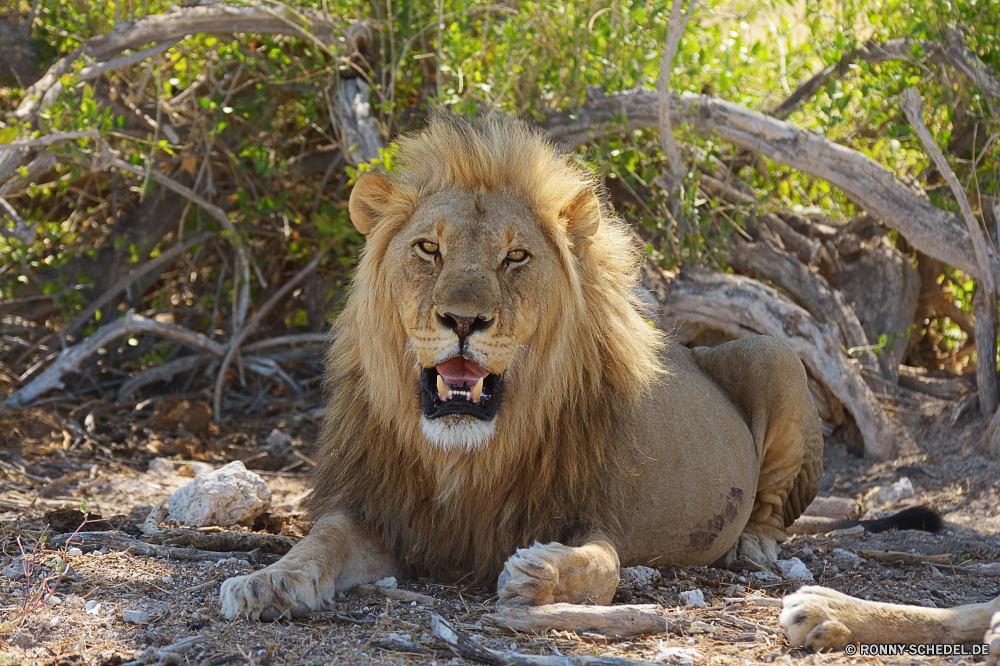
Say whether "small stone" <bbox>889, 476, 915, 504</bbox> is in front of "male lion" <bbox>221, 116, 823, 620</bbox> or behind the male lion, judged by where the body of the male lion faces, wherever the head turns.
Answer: behind

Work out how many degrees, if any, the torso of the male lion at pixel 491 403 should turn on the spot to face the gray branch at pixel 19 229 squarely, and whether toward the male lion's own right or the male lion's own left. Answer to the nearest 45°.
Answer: approximately 90° to the male lion's own right

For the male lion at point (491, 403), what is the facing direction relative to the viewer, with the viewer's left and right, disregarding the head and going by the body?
facing the viewer and to the left of the viewer

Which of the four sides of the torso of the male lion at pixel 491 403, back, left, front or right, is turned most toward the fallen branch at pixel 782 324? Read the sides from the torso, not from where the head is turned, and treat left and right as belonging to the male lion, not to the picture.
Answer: back

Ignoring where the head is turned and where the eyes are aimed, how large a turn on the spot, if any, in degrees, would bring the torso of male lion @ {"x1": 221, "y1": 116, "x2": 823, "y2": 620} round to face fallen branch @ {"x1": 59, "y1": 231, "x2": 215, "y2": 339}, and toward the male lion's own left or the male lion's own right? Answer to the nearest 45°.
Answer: approximately 90° to the male lion's own right

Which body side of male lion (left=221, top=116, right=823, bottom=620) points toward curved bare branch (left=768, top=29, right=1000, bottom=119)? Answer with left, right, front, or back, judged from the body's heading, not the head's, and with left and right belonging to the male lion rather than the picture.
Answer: back

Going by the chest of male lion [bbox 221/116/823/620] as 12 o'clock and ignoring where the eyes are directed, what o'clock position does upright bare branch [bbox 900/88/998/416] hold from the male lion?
The upright bare branch is roughly at 6 o'clock from the male lion.

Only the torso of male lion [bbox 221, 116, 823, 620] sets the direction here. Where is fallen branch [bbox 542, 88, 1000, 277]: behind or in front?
behind

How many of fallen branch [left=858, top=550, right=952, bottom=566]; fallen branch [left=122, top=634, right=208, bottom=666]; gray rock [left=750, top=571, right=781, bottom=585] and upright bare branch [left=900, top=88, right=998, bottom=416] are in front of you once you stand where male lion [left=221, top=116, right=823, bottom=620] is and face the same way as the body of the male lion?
1

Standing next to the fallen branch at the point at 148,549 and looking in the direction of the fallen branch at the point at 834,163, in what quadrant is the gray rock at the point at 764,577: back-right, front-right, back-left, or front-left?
front-right

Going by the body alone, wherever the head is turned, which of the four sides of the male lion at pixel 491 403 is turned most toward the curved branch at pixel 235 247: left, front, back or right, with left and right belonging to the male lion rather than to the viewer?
right

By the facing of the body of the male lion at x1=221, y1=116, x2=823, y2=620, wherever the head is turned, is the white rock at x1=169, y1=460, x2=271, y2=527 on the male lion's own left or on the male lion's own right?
on the male lion's own right

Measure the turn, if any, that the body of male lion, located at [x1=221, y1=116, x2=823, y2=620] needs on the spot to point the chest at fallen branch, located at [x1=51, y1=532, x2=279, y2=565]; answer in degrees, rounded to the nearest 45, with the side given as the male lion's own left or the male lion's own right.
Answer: approximately 45° to the male lion's own right

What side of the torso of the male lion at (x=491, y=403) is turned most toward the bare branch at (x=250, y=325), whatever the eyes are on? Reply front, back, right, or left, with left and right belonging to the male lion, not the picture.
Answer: right

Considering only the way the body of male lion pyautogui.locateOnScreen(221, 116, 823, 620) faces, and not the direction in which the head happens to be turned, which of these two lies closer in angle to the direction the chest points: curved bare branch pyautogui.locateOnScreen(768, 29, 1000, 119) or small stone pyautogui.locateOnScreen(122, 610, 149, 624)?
the small stone
